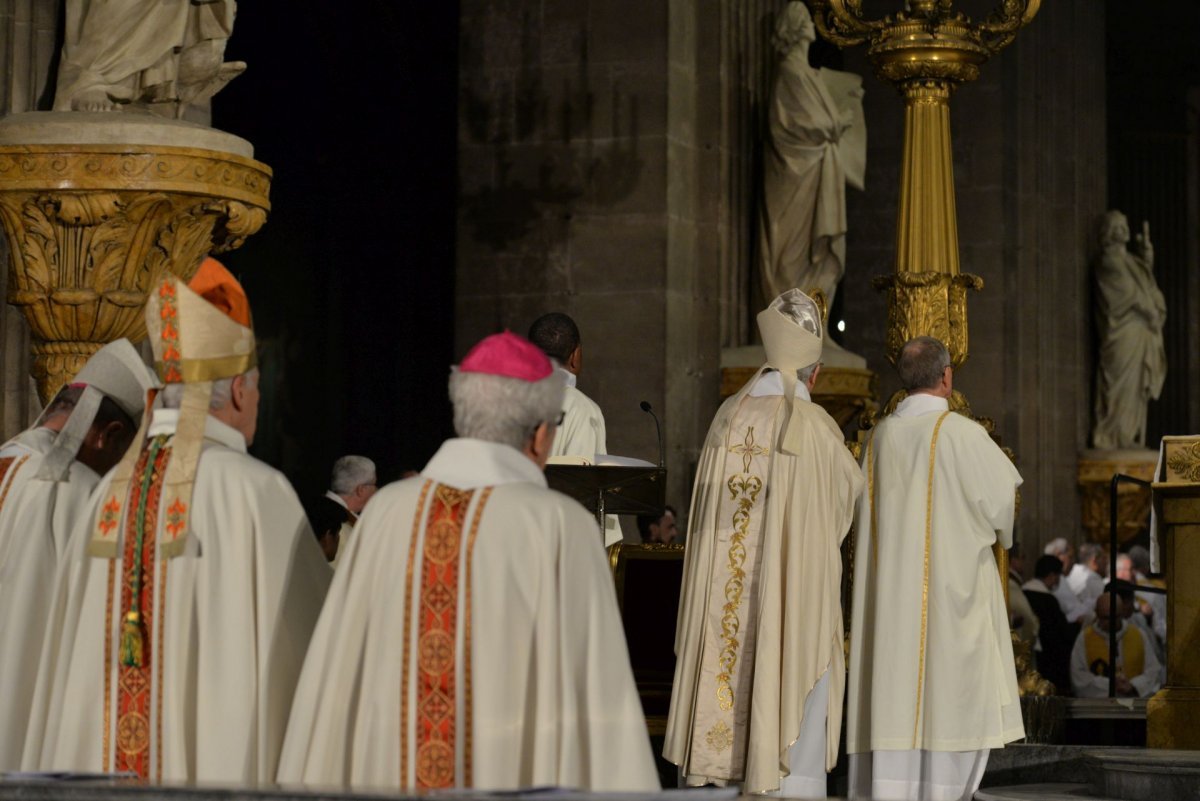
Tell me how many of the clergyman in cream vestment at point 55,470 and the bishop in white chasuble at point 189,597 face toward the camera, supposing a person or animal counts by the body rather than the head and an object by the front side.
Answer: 0

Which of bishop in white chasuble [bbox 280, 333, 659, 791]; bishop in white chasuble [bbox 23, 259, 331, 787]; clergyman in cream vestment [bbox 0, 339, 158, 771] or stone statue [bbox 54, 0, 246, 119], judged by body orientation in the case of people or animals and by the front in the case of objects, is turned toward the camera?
the stone statue

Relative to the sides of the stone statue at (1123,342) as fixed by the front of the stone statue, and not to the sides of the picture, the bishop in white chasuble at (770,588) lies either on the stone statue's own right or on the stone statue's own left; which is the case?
on the stone statue's own right

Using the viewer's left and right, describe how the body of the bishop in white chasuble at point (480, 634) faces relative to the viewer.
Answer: facing away from the viewer and to the right of the viewer

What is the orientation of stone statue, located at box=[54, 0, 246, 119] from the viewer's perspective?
toward the camera

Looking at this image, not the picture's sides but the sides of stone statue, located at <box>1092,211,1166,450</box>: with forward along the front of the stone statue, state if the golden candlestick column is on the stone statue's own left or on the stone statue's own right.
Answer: on the stone statue's own right

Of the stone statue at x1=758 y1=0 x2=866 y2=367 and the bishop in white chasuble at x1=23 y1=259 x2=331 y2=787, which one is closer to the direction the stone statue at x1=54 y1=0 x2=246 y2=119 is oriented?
the bishop in white chasuble

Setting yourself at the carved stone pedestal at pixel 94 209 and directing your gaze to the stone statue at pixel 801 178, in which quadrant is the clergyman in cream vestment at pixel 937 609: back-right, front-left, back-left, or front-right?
front-right

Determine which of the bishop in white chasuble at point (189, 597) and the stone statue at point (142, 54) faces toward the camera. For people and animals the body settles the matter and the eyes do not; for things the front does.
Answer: the stone statue

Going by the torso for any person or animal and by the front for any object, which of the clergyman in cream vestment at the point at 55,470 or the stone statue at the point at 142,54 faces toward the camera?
the stone statue

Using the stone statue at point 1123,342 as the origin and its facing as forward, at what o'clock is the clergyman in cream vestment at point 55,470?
The clergyman in cream vestment is roughly at 2 o'clock from the stone statue.

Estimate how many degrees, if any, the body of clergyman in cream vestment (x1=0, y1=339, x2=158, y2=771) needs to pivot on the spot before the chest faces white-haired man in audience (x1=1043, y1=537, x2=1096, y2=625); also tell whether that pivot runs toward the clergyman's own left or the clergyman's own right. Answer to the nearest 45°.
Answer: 0° — they already face them

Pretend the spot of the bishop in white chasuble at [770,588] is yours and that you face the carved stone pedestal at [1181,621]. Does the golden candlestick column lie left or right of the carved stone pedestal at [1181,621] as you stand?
left

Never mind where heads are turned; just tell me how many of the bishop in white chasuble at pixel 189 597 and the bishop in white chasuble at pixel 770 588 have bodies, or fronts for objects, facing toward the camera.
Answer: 0

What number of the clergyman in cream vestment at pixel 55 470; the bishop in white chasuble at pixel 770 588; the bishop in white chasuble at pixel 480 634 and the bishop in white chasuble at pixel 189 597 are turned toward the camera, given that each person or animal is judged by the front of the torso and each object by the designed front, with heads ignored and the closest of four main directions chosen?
0

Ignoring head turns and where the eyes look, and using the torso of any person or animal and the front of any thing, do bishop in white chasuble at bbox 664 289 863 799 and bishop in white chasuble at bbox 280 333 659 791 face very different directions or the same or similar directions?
same or similar directions
